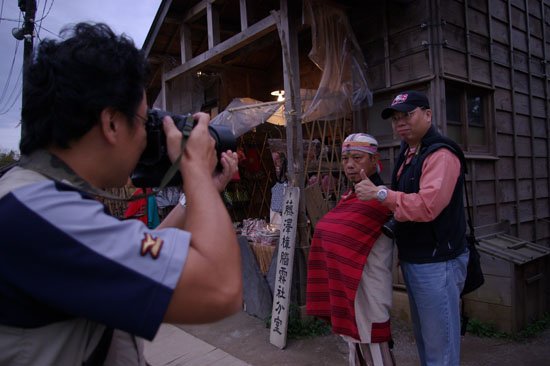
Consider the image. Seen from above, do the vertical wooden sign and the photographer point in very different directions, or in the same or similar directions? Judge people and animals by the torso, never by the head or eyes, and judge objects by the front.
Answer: very different directions

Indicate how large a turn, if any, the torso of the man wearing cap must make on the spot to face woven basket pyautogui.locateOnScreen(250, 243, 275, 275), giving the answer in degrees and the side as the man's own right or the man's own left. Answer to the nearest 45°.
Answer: approximately 90° to the man's own right

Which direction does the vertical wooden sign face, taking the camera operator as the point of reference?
facing the viewer

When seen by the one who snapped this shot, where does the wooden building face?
facing the viewer and to the left of the viewer

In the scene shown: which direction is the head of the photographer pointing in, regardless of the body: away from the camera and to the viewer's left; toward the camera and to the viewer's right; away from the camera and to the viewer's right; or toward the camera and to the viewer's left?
away from the camera and to the viewer's right

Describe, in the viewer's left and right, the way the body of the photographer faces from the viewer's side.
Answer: facing away from the viewer and to the right of the viewer

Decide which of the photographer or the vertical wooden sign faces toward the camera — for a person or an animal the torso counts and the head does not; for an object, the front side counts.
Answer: the vertical wooden sign

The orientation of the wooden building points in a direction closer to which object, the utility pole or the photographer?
the photographer

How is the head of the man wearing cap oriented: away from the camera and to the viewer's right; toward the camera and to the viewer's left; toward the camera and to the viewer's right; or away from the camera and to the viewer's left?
toward the camera and to the viewer's left

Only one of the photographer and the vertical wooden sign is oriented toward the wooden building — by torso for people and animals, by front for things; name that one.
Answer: the photographer

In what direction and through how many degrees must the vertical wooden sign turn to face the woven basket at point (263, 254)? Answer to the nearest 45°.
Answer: approximately 180°

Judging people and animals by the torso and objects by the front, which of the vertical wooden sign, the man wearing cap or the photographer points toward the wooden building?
the photographer

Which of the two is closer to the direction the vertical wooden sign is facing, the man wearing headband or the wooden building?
the man wearing headband

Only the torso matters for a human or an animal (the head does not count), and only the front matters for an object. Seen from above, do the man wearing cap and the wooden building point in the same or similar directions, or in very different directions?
same or similar directions

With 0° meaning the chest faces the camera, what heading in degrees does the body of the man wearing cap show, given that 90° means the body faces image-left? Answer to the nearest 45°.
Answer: approximately 45°

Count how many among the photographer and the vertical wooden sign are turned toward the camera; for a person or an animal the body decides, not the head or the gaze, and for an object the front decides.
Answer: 1

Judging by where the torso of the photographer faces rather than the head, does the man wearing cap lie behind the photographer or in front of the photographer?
in front
